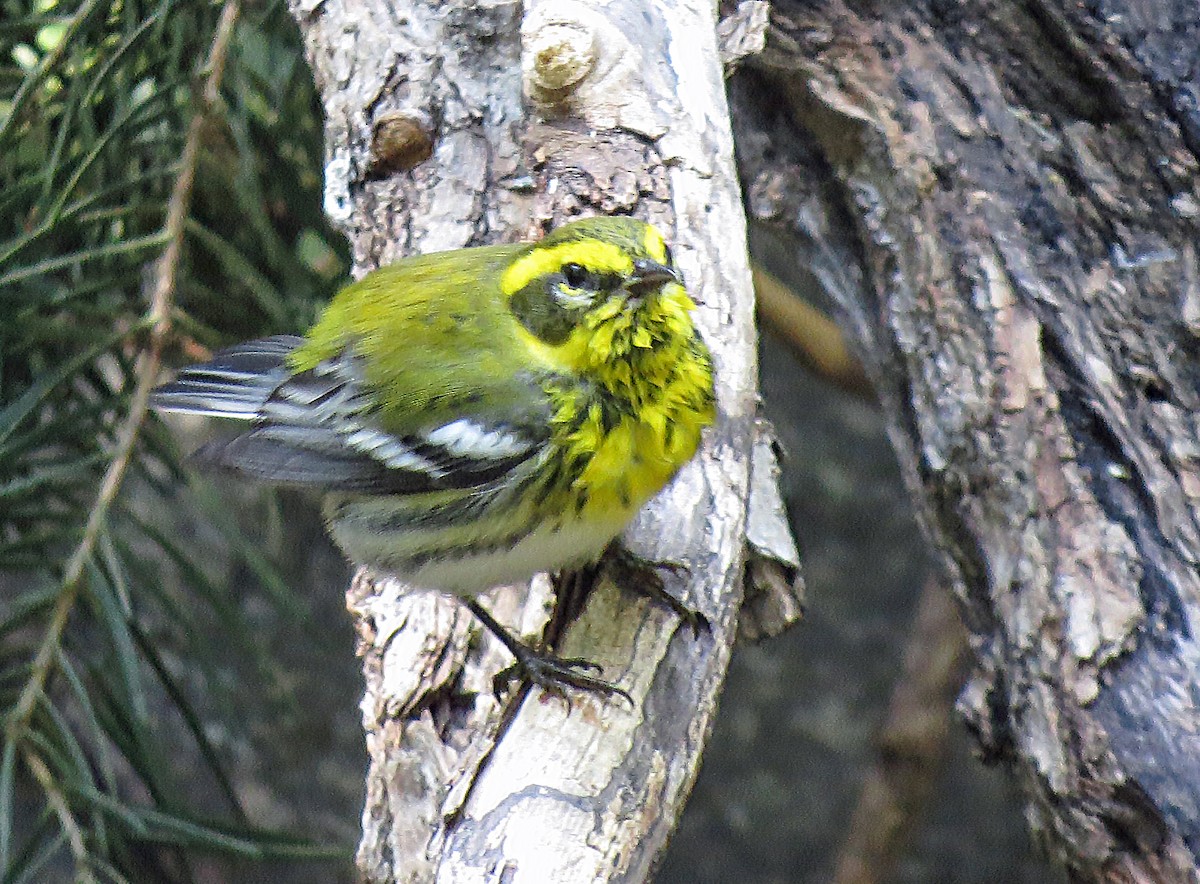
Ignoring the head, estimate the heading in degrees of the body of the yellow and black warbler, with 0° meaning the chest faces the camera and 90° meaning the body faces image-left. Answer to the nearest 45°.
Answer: approximately 315°

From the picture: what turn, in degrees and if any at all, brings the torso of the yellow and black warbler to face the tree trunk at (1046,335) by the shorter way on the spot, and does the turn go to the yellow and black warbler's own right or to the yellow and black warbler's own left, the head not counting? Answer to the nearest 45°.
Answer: approximately 45° to the yellow and black warbler's own left
